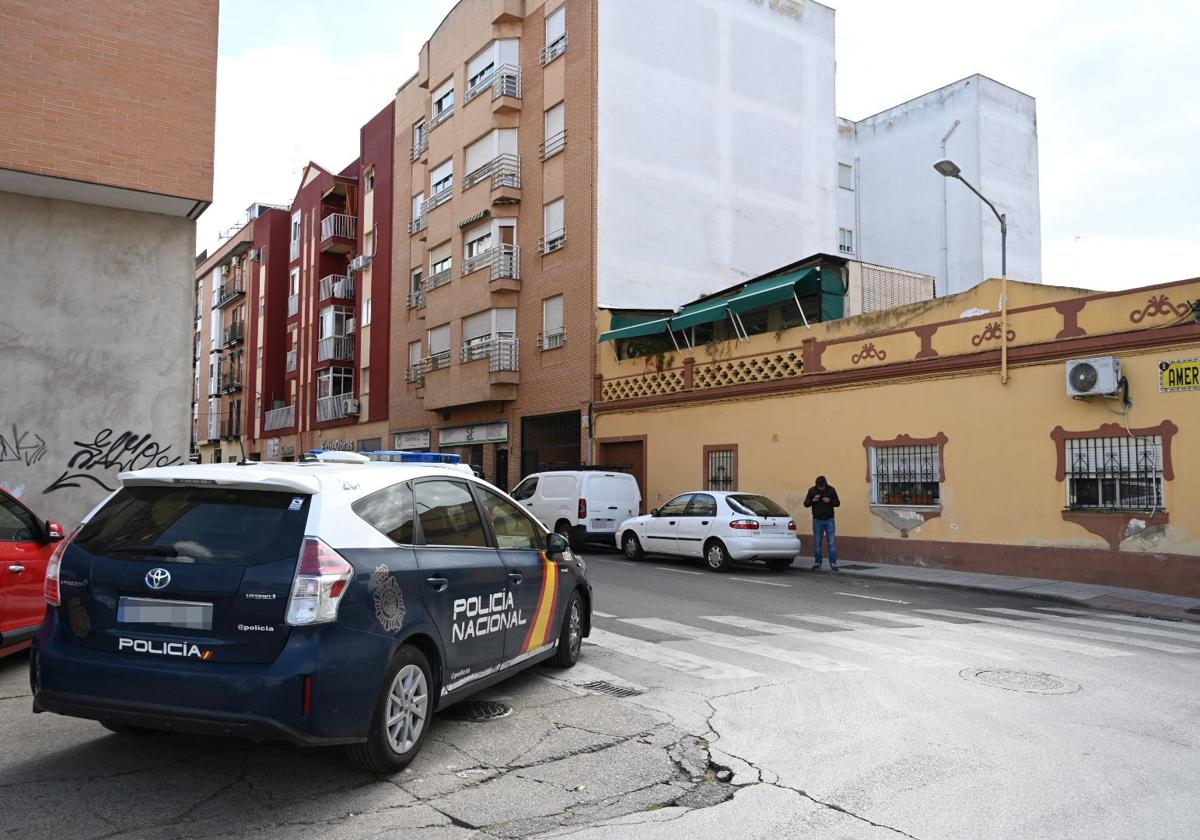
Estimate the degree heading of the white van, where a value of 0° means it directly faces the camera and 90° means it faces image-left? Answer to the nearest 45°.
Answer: approximately 135°

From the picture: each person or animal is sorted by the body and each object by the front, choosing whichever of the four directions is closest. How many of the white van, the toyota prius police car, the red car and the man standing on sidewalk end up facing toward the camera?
1

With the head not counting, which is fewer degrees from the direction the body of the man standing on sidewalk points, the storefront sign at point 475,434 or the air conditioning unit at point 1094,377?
the air conditioning unit

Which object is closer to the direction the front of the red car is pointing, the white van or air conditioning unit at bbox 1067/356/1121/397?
the white van

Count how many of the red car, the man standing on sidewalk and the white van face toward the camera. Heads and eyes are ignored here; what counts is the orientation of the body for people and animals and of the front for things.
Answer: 1

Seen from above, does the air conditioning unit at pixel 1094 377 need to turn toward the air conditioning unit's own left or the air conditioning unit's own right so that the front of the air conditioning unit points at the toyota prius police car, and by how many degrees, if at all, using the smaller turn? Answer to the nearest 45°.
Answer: approximately 45° to the air conditioning unit's own left

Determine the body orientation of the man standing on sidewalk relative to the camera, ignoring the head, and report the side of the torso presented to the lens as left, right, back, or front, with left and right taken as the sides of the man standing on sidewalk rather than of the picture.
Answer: front

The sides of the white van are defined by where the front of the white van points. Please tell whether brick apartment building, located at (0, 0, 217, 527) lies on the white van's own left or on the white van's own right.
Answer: on the white van's own left

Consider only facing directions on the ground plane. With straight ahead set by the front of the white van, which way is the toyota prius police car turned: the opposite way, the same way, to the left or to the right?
to the right

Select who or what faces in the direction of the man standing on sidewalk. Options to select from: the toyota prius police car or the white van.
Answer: the toyota prius police car

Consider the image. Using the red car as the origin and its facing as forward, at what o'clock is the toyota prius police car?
The toyota prius police car is roughly at 4 o'clock from the red car.

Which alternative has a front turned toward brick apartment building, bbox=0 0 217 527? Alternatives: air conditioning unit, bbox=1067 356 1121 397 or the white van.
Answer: the air conditioning unit

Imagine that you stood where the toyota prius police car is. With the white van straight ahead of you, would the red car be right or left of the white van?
left

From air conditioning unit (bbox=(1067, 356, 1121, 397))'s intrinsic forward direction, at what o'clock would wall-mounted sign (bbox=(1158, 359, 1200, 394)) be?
The wall-mounted sign is roughly at 8 o'clock from the air conditioning unit.

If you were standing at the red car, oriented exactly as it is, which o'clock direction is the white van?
The white van is roughly at 12 o'clock from the red car.

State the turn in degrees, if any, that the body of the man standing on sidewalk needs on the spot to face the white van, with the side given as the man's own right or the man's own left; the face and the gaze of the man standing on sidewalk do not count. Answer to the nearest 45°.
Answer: approximately 135° to the man's own right
